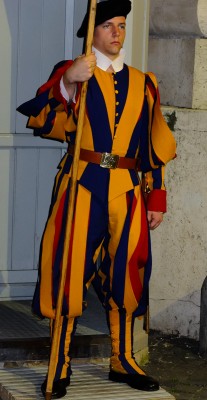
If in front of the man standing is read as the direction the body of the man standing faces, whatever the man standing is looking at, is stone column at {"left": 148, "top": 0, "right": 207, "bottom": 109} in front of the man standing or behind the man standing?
behind

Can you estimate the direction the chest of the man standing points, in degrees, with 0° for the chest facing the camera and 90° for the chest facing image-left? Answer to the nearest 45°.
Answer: approximately 0°
